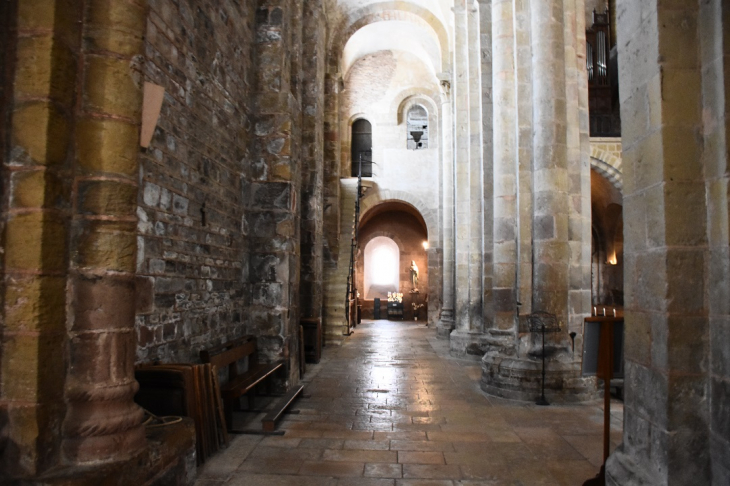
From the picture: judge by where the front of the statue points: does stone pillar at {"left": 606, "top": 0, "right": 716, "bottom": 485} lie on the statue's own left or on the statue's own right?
on the statue's own left

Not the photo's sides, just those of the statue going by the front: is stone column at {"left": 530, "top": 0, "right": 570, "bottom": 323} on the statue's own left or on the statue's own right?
on the statue's own left

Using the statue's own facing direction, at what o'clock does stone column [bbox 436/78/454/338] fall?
The stone column is roughly at 10 o'clock from the statue.

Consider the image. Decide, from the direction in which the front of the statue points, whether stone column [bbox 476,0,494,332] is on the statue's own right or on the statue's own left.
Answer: on the statue's own left

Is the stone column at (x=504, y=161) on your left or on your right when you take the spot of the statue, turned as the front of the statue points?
on your left

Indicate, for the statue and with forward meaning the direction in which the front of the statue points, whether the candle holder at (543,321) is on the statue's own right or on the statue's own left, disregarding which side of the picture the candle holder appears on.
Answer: on the statue's own left

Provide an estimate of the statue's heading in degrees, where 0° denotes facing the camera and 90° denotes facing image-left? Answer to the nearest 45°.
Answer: approximately 45°
